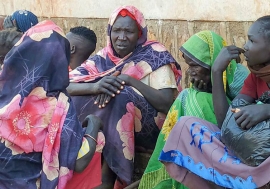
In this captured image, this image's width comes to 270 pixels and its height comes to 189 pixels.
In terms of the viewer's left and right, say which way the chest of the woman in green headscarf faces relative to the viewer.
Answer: facing the viewer and to the left of the viewer

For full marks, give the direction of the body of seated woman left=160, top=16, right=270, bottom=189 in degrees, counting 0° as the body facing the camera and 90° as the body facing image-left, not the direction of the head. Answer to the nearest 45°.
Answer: approximately 90°

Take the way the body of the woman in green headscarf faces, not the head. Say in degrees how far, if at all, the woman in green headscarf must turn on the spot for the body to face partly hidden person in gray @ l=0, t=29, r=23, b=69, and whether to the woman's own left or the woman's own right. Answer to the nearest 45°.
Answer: approximately 45° to the woman's own right

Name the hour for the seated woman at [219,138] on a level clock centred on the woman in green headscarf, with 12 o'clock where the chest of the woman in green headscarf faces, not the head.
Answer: The seated woman is roughly at 10 o'clock from the woman in green headscarf.

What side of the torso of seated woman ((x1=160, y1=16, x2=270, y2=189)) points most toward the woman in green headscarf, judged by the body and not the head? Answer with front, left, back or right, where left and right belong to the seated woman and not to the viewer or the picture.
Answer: right

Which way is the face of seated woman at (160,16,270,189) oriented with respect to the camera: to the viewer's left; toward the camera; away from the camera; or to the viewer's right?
to the viewer's left
